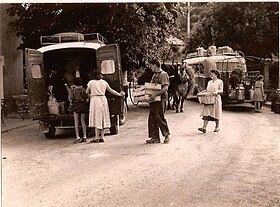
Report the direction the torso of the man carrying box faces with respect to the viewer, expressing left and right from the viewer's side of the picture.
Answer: facing to the left of the viewer

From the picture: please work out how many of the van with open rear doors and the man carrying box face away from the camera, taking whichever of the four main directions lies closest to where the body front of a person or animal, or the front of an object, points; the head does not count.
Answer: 1

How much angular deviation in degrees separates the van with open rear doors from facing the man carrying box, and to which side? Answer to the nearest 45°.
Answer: approximately 135° to its right

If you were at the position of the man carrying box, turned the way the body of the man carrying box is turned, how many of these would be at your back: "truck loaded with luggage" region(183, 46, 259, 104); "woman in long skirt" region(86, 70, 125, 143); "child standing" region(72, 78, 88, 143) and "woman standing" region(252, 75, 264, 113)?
2

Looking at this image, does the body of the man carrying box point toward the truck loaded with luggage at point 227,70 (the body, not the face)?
no

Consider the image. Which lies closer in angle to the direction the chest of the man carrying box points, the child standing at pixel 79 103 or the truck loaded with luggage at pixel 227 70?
the child standing

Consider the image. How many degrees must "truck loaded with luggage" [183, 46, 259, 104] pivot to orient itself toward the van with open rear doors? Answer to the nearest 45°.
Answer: approximately 45° to its left

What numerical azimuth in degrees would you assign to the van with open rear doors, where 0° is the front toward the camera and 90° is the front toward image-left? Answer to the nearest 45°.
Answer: approximately 180°

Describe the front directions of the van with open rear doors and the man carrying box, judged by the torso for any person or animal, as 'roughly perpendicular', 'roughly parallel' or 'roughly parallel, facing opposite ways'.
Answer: roughly perpendicular
